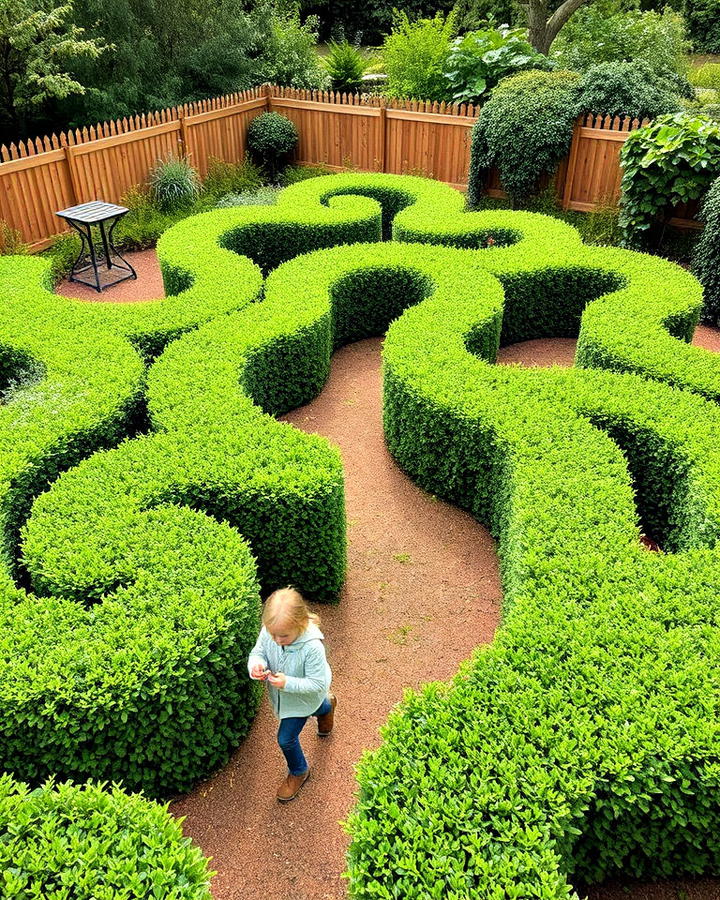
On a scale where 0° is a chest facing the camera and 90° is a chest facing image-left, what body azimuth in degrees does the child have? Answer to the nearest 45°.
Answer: approximately 45°

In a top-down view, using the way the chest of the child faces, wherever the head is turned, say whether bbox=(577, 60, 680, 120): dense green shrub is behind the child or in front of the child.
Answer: behind

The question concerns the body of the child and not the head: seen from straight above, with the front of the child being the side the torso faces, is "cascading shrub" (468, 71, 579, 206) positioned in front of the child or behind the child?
behind

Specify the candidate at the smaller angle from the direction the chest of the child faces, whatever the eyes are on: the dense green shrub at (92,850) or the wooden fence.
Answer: the dense green shrub

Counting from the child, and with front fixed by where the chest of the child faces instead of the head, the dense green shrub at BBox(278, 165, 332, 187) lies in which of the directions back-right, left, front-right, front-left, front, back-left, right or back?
back-right

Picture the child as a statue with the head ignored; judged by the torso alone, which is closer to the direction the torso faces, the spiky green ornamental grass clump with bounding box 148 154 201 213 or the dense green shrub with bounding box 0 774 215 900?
the dense green shrub

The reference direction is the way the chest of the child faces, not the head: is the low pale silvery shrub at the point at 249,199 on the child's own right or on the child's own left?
on the child's own right

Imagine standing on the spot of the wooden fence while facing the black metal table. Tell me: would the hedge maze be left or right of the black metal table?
left

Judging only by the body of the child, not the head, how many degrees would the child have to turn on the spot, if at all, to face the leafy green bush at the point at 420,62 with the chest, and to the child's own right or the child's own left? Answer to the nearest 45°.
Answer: approximately 135° to the child's own right

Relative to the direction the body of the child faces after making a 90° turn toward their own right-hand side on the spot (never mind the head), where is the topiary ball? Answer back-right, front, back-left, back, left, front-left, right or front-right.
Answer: front-right

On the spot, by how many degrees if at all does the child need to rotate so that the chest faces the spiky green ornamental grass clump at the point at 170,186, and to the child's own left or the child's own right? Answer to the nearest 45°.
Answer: approximately 135° to the child's own right

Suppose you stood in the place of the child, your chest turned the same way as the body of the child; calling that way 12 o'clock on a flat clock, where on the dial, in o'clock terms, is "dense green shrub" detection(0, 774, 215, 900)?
The dense green shrub is roughly at 12 o'clock from the child.
